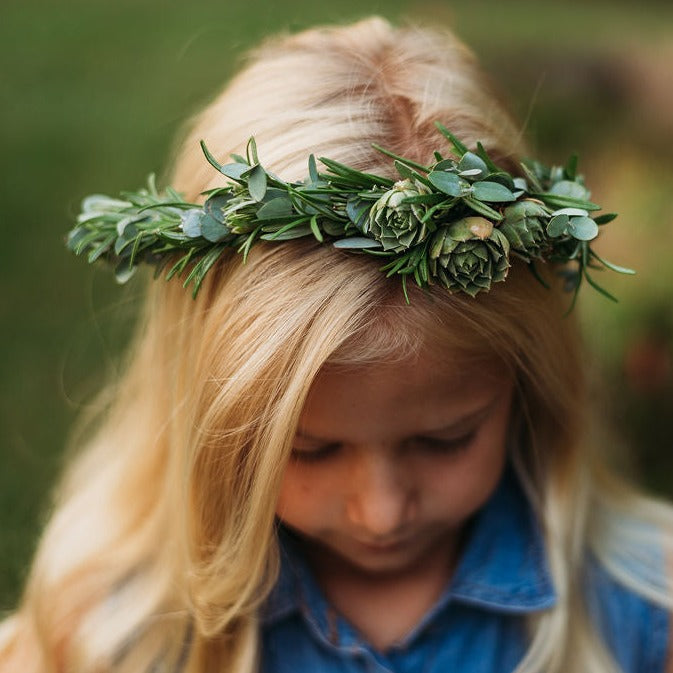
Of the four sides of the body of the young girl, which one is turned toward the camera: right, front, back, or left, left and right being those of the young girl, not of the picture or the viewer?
front
